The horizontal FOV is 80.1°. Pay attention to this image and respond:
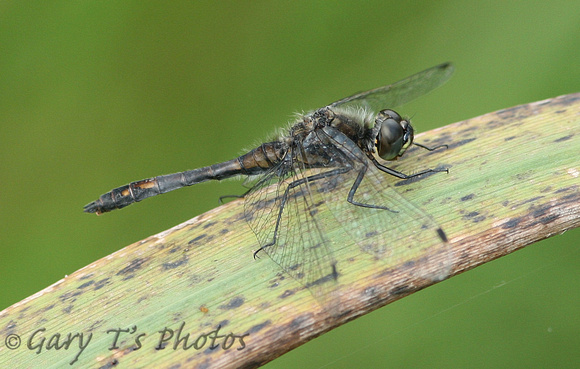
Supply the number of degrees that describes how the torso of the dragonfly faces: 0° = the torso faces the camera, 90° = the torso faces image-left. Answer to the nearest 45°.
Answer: approximately 270°
